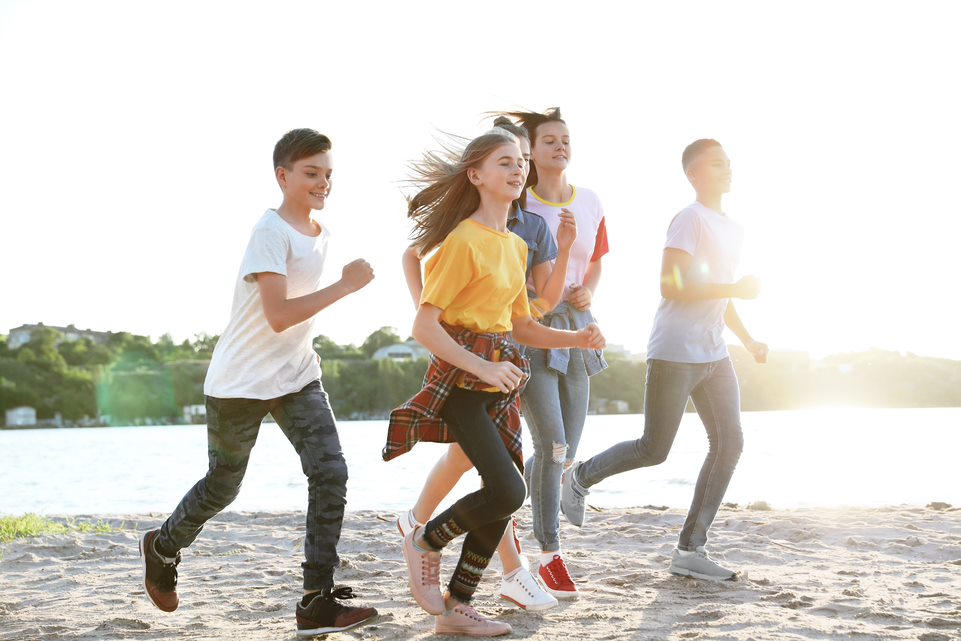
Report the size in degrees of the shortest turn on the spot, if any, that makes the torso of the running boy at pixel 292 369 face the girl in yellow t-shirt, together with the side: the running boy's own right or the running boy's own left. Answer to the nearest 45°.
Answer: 0° — they already face them

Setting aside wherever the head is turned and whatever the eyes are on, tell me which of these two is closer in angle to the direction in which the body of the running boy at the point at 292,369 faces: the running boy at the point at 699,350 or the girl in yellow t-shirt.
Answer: the girl in yellow t-shirt

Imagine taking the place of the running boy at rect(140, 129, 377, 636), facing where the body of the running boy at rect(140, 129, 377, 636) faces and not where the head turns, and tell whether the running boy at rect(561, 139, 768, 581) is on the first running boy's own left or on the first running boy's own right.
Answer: on the first running boy's own left

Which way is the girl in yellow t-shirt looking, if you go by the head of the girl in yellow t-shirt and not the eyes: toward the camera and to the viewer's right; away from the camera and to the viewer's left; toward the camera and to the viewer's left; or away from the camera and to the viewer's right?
toward the camera and to the viewer's right

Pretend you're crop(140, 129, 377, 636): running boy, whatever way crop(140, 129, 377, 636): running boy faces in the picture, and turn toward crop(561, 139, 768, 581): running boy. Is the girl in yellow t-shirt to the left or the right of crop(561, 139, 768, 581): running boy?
right

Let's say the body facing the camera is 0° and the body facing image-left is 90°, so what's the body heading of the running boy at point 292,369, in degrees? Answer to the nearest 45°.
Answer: approximately 315°
